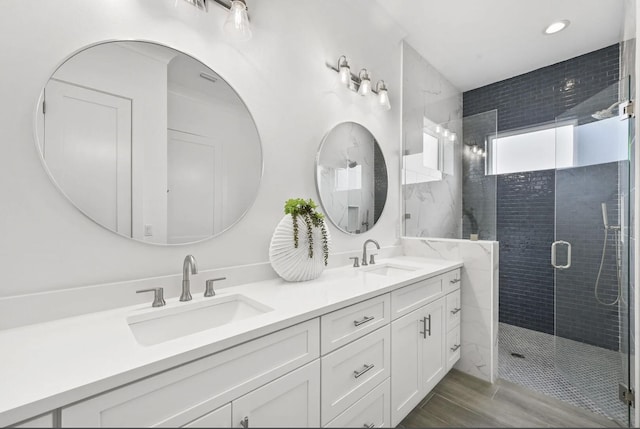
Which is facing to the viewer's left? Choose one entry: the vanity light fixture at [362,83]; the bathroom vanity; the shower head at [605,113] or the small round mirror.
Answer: the shower head

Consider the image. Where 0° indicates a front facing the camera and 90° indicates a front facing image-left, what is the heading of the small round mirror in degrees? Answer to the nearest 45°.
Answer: approximately 315°

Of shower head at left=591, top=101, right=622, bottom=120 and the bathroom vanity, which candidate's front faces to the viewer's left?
the shower head

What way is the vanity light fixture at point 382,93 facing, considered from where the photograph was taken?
facing the viewer and to the right of the viewer

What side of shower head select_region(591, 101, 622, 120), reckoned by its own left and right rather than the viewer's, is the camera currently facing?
left

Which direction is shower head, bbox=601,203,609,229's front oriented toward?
to the viewer's left

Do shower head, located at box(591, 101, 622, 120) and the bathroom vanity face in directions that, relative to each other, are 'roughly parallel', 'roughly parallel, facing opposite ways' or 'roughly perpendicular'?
roughly parallel, facing opposite ways

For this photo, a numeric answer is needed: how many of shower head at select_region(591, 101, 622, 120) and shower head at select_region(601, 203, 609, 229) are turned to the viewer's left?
2

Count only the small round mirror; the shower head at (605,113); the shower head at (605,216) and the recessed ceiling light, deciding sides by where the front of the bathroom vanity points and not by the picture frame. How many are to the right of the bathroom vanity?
0

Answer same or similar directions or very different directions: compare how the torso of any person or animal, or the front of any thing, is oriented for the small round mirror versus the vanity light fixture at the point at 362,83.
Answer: same or similar directions

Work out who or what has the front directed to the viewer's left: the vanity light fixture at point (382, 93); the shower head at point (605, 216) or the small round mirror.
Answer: the shower head

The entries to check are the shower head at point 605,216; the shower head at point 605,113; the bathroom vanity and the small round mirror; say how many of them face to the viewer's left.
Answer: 2

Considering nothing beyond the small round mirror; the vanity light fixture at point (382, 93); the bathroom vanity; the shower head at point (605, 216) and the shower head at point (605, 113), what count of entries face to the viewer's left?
2

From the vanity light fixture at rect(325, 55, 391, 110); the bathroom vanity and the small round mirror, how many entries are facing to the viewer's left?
0

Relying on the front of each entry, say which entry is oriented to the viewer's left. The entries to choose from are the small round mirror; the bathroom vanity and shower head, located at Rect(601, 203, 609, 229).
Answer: the shower head

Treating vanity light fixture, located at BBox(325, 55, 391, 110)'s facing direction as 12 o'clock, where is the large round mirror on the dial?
The large round mirror is roughly at 3 o'clock from the vanity light fixture.
